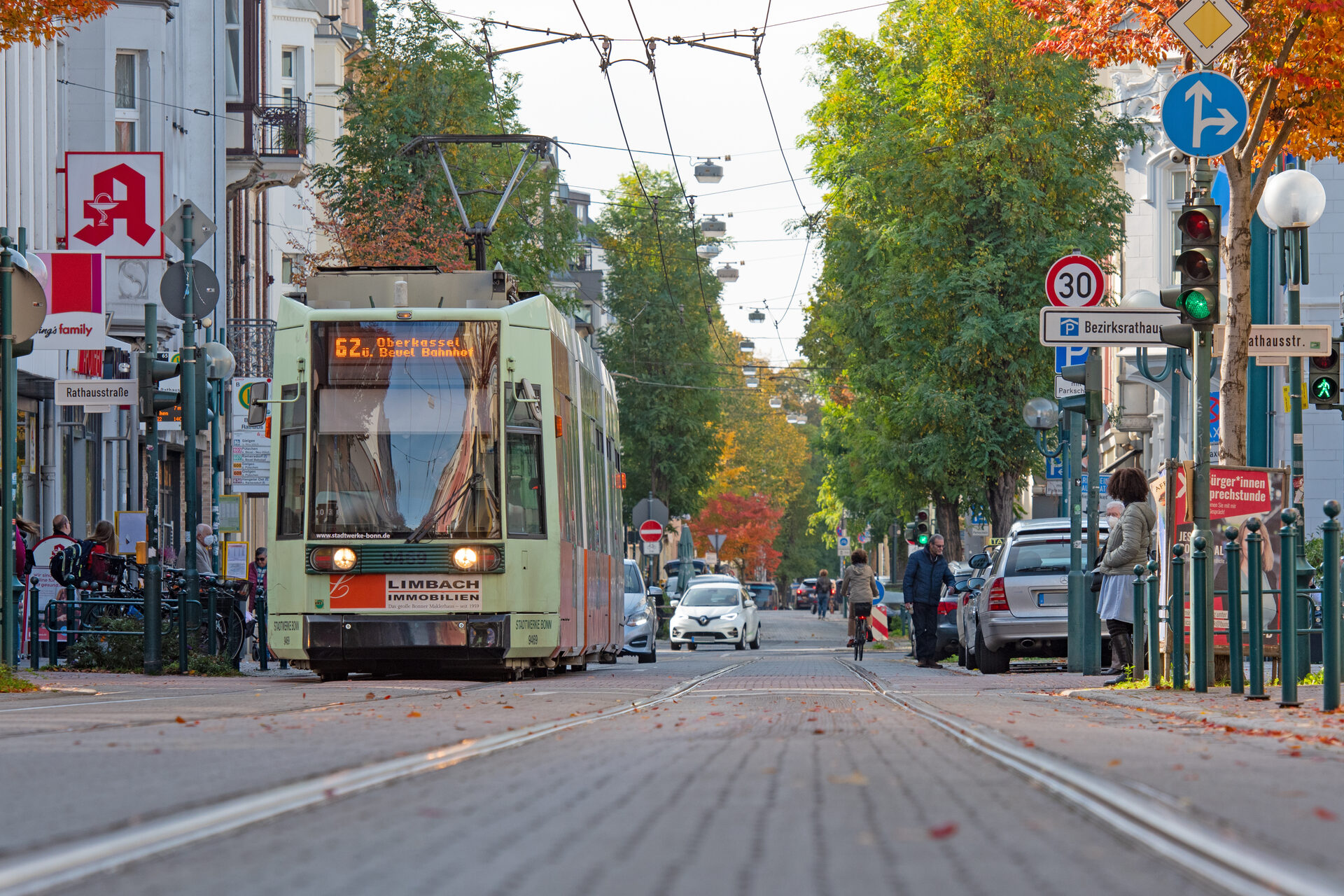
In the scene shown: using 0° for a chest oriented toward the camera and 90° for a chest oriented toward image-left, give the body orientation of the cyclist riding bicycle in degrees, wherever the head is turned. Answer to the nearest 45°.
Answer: approximately 180°

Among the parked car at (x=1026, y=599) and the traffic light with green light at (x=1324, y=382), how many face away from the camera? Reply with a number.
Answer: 1

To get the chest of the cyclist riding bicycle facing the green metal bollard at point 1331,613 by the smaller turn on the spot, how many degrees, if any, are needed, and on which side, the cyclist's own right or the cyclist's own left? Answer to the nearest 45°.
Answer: approximately 180°

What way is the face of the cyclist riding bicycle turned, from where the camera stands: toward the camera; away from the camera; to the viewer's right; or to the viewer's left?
away from the camera

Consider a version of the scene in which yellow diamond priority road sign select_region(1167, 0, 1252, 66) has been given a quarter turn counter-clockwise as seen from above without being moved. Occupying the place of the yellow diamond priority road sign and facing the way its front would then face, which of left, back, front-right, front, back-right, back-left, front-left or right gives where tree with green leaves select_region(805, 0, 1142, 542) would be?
left

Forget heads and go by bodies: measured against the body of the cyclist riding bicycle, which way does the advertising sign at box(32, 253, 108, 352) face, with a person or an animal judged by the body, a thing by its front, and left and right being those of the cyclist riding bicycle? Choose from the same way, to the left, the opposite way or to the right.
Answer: the opposite way

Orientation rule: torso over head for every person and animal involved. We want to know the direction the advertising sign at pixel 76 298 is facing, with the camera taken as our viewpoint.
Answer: facing the viewer

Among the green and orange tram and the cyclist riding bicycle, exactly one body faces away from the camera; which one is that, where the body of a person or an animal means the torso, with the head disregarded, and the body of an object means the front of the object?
the cyclist riding bicycle

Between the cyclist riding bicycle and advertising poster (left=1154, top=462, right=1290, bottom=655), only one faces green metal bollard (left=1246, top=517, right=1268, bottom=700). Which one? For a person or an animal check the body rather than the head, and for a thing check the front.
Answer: the advertising poster

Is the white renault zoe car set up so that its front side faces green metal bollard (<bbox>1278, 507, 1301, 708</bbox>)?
yes

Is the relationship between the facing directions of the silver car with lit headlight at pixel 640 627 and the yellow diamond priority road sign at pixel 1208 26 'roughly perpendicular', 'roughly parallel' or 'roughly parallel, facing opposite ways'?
roughly parallel

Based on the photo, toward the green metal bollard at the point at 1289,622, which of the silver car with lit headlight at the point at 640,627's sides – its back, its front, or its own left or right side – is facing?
front

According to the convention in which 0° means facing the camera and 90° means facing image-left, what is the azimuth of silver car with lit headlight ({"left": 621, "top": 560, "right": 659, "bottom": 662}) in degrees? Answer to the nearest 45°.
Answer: approximately 0°

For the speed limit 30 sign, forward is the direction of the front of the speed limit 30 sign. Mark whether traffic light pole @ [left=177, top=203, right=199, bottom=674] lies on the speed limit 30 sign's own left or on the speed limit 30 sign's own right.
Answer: on the speed limit 30 sign's own right

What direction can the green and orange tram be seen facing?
toward the camera

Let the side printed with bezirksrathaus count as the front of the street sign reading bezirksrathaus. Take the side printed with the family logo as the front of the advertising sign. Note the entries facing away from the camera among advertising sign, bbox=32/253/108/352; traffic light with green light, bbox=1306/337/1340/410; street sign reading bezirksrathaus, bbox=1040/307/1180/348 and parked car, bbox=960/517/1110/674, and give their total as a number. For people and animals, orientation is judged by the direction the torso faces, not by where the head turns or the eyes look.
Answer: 1

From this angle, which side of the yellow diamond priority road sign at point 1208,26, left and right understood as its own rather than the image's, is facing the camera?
front

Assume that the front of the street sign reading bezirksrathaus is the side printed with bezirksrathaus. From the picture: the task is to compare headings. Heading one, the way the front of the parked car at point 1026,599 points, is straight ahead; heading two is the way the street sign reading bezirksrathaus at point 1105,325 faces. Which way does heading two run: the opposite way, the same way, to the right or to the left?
the opposite way
